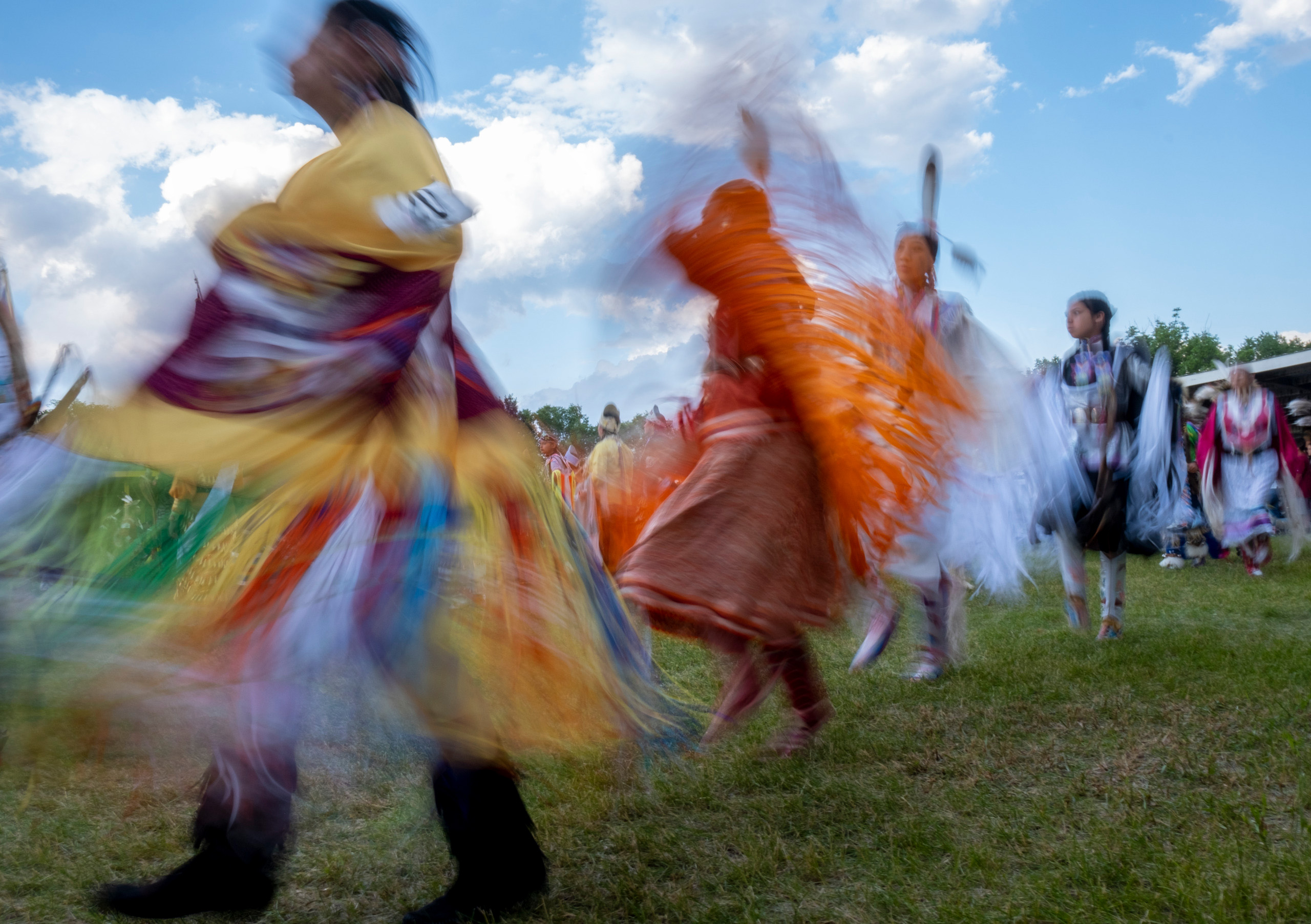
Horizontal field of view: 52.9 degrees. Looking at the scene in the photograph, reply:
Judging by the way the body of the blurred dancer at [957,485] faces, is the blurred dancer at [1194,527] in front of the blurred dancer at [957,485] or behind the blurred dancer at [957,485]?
behind

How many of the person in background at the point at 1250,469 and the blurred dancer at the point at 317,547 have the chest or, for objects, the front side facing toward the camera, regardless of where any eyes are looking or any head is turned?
1

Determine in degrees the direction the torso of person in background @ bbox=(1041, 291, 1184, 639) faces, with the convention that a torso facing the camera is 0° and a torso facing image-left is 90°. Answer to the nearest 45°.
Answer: approximately 45°

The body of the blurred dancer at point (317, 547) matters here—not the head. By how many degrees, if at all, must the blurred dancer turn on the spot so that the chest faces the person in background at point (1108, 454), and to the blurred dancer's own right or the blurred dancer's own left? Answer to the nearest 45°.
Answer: approximately 135° to the blurred dancer's own right

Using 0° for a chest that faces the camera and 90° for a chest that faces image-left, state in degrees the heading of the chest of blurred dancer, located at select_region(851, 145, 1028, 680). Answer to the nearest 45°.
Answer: approximately 45°

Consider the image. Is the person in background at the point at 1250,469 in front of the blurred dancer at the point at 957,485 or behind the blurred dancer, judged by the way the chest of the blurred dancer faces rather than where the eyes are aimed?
behind

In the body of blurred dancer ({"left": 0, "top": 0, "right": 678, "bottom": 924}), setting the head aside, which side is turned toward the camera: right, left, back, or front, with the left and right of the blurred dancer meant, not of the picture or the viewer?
left
